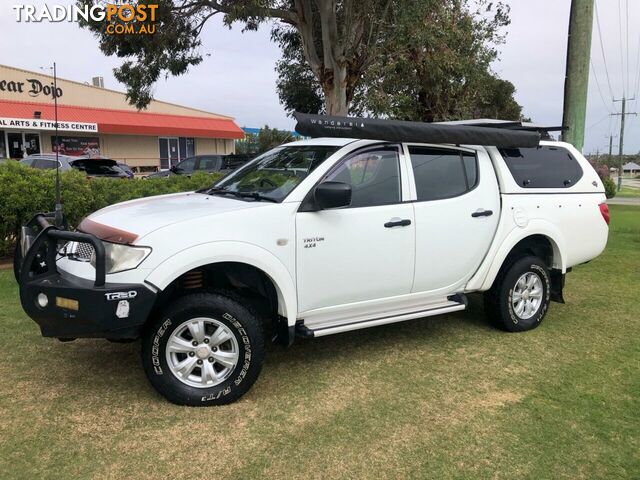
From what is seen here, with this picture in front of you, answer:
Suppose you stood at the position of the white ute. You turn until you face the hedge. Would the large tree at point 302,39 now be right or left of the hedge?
right

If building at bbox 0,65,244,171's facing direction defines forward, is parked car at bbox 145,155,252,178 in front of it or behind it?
in front

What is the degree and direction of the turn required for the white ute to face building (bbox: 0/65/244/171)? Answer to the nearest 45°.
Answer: approximately 90° to its right

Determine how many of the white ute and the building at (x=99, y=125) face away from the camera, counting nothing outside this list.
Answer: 0

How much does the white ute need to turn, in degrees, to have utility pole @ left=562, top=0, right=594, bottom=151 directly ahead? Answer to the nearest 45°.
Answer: approximately 180°

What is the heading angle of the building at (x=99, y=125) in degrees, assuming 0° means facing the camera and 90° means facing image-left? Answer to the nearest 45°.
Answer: approximately 315°

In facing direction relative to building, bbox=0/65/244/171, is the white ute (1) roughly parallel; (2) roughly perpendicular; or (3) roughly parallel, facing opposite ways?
roughly perpendicular

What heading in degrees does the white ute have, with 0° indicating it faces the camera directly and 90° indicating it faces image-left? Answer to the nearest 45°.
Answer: approximately 45°

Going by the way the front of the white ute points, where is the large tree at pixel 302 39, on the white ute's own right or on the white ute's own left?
on the white ute's own right
